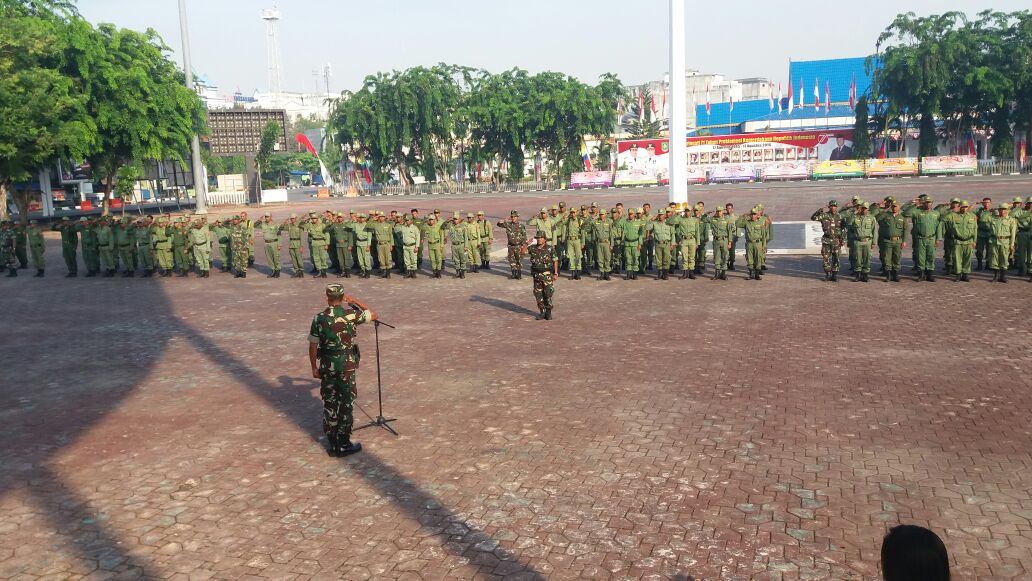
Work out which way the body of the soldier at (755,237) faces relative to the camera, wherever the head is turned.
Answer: toward the camera

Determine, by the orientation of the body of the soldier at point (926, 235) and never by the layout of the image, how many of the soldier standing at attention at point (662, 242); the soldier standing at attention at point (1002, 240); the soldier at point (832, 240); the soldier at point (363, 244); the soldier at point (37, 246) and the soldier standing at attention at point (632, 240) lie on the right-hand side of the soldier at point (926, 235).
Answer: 5

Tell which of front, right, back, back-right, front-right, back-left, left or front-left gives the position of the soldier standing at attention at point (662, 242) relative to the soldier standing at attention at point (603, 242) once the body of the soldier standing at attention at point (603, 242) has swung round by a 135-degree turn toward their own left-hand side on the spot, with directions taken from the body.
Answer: front-right

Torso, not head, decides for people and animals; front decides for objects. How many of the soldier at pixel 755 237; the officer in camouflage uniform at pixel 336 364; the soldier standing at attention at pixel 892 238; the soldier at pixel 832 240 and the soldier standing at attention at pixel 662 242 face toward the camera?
4

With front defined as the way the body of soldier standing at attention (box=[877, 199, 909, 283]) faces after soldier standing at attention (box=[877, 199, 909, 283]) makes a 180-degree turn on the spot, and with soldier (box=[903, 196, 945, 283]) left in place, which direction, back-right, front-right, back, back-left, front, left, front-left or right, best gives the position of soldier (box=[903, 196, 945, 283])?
right

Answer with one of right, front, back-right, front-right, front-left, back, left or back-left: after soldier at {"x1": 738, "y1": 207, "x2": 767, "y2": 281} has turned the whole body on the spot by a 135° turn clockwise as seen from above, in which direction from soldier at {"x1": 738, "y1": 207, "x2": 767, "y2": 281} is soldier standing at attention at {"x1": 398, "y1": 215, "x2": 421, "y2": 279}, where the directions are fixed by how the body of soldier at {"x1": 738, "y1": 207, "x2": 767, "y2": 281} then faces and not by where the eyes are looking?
front-left

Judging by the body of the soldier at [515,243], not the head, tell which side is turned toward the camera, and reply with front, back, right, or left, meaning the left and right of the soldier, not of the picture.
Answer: front

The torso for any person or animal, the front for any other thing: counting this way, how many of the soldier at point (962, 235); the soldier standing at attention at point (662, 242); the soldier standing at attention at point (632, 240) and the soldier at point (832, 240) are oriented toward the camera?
4

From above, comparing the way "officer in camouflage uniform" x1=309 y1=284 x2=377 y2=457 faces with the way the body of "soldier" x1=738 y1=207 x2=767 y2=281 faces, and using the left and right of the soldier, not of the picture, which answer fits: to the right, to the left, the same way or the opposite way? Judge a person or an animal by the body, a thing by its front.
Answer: the opposite way

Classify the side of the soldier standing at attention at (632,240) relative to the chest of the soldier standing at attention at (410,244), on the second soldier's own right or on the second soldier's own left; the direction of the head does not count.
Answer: on the second soldier's own left

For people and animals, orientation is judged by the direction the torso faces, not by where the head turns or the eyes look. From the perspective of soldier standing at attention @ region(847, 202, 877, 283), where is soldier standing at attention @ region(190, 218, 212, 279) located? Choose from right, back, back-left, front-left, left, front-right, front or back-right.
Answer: right

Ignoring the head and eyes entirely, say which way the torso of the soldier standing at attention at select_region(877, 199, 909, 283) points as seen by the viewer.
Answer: toward the camera

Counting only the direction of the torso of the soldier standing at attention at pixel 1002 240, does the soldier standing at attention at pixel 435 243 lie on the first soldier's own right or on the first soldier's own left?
on the first soldier's own right
